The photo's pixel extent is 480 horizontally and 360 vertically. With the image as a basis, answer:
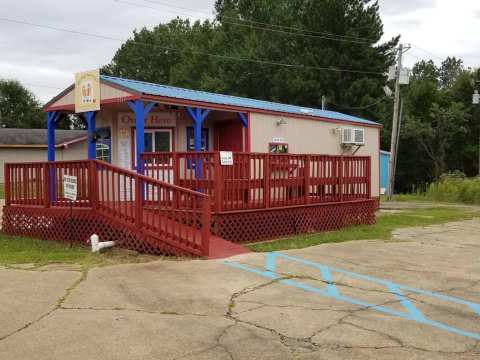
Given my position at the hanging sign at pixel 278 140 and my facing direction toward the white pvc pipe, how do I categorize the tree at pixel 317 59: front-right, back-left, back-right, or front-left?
back-right

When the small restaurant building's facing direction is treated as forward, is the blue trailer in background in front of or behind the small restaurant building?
behind

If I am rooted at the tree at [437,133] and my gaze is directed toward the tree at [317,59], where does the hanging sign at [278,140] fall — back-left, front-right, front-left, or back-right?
front-left

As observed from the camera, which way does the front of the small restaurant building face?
facing the viewer and to the left of the viewer

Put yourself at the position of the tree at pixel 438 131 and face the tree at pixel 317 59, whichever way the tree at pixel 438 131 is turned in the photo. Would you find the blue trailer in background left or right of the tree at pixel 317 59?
left

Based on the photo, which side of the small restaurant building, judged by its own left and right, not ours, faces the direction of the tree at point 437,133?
back

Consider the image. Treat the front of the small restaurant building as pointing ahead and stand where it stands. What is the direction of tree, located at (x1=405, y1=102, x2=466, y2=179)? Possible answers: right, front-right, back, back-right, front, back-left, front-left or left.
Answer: back
